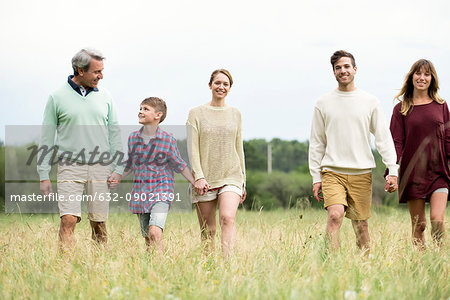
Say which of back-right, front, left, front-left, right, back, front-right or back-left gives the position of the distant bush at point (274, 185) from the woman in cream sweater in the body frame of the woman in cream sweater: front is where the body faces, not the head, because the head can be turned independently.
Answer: back

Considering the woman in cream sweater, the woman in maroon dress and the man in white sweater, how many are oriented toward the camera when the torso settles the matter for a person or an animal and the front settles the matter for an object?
3

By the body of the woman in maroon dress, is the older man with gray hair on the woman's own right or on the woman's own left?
on the woman's own right

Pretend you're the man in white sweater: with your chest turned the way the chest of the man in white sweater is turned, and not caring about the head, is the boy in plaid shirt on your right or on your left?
on your right

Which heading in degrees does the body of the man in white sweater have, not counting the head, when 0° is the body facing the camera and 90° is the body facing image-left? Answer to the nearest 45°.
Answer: approximately 0°

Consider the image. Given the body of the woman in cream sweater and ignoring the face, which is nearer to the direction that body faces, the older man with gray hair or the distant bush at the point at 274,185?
the older man with gray hair

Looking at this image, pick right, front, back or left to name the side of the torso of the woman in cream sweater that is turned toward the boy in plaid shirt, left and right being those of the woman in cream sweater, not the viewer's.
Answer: right

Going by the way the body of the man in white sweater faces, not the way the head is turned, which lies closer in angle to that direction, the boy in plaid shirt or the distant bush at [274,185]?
the boy in plaid shirt
